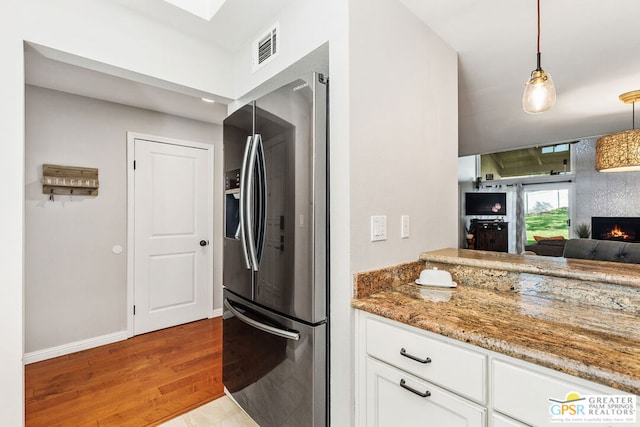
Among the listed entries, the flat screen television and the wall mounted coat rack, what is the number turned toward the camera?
2

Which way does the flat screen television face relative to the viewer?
toward the camera

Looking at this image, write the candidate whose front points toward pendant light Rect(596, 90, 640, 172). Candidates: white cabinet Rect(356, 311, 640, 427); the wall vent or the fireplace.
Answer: the fireplace

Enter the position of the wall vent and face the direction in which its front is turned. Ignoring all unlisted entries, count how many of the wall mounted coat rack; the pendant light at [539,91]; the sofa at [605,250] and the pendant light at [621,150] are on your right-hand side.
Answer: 1

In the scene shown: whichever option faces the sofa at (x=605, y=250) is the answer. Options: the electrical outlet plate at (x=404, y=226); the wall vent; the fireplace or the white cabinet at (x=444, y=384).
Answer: the fireplace

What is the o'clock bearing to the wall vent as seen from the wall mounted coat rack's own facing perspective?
The wall vent is roughly at 11 o'clock from the wall mounted coat rack.

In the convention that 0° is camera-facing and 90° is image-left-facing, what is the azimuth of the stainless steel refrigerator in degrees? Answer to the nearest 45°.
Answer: approximately 45°

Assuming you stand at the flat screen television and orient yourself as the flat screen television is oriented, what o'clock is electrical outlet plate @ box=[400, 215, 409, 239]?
The electrical outlet plate is roughly at 12 o'clock from the flat screen television.

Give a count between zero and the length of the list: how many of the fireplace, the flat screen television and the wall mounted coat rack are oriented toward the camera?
3

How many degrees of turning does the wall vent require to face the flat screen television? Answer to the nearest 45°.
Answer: approximately 180°

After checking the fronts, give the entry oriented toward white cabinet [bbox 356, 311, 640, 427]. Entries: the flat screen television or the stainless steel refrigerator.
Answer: the flat screen television

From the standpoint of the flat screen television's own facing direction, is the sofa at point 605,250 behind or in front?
in front

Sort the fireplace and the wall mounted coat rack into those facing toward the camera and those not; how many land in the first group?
2
